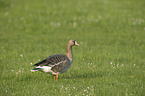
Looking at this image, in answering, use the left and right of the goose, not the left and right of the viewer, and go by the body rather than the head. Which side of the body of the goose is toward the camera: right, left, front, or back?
right
